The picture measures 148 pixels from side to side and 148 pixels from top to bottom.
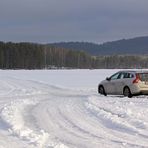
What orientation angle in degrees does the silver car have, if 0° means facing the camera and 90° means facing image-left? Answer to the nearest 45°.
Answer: approximately 135°

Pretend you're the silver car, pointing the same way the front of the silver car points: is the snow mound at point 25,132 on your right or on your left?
on your left
